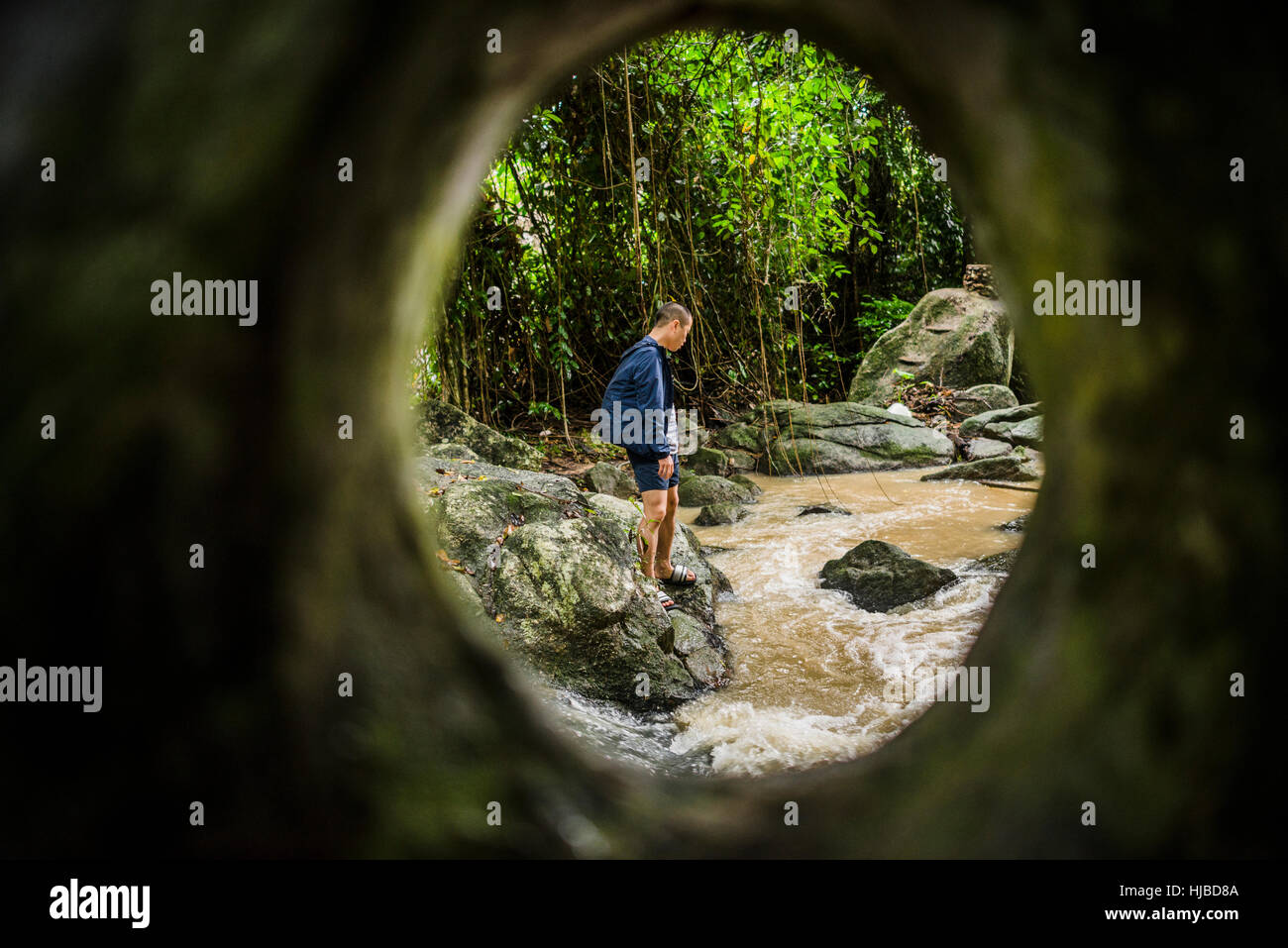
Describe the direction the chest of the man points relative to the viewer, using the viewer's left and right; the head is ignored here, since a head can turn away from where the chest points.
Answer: facing to the right of the viewer

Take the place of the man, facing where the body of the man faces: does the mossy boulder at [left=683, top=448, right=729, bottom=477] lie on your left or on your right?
on your left

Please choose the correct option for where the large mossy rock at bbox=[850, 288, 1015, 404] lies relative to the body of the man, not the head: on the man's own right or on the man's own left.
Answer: on the man's own left

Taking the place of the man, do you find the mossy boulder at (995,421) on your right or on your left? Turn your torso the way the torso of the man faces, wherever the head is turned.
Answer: on your left

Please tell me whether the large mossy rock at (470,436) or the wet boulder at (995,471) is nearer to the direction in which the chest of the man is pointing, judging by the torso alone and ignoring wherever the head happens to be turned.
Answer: the wet boulder

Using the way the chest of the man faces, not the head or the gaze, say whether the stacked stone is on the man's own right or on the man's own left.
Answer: on the man's own left

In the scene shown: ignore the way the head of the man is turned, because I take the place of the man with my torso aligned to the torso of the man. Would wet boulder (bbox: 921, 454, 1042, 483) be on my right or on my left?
on my left

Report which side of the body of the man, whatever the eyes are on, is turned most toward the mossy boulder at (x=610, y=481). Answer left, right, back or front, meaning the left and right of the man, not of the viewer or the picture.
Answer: left

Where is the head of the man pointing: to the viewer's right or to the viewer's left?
to the viewer's right
